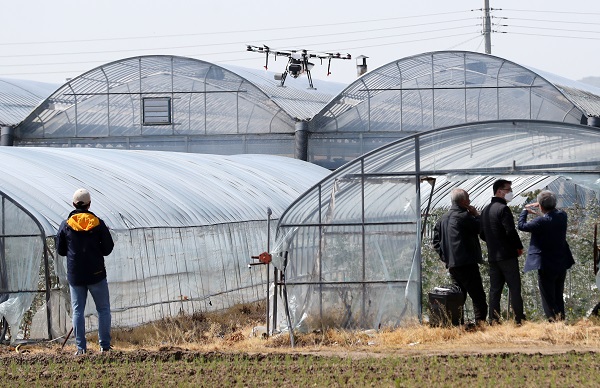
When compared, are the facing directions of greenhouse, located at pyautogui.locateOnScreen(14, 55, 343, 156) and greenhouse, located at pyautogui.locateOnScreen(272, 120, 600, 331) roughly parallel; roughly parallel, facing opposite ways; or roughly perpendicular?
roughly parallel

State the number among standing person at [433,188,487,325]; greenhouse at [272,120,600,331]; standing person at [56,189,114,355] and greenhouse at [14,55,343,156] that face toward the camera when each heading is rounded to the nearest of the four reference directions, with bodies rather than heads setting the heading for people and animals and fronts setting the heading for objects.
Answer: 2

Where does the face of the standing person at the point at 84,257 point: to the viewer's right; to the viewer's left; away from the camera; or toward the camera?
away from the camera

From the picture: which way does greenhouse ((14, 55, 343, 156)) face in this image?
toward the camera

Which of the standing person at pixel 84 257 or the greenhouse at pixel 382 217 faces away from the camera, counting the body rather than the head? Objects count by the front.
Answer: the standing person

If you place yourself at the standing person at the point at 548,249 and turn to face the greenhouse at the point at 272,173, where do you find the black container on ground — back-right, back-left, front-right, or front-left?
front-left

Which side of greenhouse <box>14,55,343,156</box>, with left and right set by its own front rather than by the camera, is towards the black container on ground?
front

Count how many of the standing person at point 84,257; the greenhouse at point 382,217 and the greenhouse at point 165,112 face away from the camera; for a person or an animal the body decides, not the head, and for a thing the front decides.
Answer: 1

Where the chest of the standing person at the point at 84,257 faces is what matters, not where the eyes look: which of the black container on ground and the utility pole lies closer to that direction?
the utility pole

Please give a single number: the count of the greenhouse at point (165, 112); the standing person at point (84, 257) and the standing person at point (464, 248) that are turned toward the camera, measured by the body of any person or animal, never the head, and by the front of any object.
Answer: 1

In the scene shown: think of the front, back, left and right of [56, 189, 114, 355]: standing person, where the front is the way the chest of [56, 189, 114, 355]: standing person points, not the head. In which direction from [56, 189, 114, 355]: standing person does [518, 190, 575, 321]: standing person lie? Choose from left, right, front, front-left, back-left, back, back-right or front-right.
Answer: right

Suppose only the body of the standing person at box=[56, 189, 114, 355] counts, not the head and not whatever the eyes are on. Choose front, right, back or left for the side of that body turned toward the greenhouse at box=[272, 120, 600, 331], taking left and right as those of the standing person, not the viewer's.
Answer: right

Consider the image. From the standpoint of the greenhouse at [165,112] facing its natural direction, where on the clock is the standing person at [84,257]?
The standing person is roughly at 12 o'clock from the greenhouse.

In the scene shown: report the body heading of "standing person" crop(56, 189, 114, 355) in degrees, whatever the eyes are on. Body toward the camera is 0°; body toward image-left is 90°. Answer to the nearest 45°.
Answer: approximately 180°

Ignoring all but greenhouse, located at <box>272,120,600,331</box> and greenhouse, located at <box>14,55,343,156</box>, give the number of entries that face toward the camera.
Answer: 2

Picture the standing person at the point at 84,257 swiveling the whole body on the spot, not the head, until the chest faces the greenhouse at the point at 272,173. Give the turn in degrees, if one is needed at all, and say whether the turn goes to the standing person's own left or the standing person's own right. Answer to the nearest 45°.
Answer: approximately 45° to the standing person's own right

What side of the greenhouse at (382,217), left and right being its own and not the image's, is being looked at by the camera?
front
